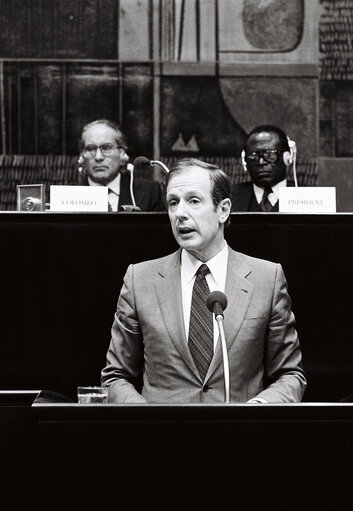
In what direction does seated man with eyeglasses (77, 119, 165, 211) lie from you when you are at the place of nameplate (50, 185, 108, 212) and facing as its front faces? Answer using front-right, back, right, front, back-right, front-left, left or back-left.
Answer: back

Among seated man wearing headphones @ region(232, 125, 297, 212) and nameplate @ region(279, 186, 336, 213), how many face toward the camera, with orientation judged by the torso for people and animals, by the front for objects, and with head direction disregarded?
2

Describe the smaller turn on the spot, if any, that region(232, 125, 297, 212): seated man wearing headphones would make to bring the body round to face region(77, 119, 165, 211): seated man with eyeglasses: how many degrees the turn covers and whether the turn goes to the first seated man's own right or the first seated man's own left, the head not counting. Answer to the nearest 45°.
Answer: approximately 90° to the first seated man's own right

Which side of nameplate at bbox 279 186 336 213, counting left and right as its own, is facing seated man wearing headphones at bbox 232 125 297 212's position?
back

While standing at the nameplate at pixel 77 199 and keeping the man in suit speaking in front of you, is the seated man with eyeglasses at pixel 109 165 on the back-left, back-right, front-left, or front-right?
back-left

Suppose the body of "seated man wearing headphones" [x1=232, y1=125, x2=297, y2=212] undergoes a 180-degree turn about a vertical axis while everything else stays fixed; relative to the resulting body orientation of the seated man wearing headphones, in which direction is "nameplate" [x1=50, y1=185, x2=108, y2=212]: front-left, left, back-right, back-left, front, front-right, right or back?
back-left

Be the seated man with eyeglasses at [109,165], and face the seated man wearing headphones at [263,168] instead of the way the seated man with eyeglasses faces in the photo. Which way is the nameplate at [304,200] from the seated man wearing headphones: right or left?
right

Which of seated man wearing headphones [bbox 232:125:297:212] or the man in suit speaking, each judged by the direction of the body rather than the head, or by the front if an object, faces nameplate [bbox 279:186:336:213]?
the seated man wearing headphones

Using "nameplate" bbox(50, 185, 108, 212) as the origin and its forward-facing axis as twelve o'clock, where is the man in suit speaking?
The man in suit speaking is roughly at 11 o'clock from the nameplate.

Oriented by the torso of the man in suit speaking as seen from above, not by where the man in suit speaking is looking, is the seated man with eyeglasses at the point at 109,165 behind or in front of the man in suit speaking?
behind

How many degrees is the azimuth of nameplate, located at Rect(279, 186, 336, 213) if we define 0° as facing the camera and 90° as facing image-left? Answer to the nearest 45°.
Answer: approximately 0°
